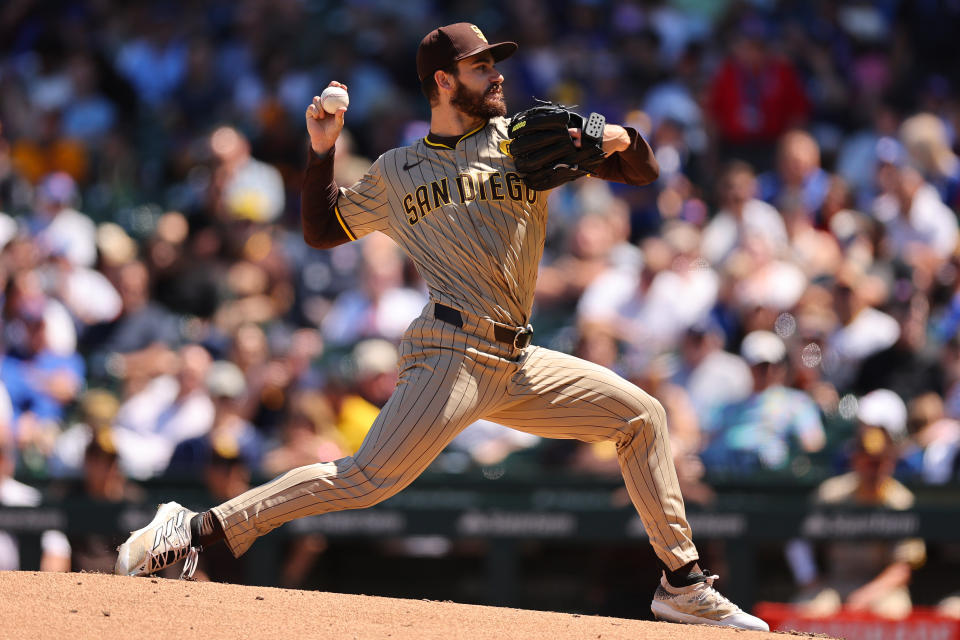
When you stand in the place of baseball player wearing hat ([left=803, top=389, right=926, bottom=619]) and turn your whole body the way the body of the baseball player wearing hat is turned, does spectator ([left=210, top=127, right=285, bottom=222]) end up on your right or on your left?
on your right

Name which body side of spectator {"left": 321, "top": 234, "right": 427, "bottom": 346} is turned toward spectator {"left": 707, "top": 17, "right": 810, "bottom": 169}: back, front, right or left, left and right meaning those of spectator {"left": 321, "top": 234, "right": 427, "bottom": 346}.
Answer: left

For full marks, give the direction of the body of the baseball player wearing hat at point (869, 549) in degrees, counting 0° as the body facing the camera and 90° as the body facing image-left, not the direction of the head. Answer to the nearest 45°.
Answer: approximately 0°

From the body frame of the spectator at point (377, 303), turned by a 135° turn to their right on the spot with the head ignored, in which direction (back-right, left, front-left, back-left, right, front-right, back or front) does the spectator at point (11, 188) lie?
front

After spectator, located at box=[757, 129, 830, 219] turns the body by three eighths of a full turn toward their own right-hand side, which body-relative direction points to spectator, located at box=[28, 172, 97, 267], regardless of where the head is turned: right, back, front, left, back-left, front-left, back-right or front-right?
front-left

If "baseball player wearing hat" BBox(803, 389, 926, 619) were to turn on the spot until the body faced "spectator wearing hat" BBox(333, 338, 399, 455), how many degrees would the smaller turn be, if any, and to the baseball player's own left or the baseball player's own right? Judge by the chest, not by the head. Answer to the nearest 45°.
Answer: approximately 90° to the baseball player's own right

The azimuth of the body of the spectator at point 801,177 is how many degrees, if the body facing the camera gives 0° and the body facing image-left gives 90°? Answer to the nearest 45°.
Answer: approximately 0°

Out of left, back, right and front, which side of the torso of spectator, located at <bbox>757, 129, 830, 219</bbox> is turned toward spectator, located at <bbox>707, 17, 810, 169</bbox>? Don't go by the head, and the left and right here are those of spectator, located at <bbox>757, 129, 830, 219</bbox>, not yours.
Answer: back

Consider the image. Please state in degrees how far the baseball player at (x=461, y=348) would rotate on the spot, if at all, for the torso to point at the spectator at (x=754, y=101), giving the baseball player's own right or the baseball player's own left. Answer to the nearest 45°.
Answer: approximately 135° to the baseball player's own left

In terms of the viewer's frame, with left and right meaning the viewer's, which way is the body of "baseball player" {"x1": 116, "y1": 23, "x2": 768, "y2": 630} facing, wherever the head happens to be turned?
facing the viewer and to the right of the viewer
